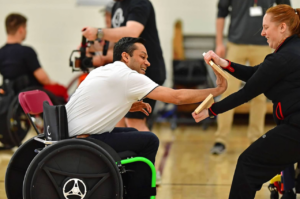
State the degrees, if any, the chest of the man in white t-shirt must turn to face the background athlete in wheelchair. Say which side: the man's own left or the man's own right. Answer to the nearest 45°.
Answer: approximately 135° to the man's own left

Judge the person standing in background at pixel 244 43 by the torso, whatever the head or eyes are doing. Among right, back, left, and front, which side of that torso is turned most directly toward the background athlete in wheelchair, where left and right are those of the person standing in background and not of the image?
right

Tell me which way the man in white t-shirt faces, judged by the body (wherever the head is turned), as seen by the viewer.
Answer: to the viewer's right

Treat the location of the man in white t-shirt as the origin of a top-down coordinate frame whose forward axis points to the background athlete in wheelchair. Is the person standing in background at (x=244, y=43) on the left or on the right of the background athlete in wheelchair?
right

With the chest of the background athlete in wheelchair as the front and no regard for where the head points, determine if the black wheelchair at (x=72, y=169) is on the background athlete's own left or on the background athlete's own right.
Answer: on the background athlete's own right

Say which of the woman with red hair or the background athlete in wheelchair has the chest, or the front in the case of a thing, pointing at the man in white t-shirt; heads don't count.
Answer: the woman with red hair

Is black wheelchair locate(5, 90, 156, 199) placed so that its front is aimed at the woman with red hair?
yes

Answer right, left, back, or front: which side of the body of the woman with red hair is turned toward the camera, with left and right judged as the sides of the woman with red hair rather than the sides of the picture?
left

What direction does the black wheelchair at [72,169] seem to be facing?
to the viewer's right

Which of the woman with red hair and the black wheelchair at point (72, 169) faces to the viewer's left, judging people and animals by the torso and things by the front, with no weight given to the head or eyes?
the woman with red hair

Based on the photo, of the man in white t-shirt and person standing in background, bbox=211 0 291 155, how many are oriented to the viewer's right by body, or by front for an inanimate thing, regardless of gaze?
1

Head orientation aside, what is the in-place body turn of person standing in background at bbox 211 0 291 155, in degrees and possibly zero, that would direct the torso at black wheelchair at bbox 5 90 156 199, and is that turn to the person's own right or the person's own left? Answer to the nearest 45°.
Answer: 0° — they already face it

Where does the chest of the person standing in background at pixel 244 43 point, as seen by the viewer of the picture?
toward the camera

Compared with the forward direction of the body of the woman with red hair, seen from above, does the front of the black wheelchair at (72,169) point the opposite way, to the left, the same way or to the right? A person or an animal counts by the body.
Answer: the opposite way

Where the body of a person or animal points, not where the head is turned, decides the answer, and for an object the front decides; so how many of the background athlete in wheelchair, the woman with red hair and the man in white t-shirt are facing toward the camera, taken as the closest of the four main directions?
0

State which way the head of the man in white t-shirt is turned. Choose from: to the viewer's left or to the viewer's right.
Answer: to the viewer's right

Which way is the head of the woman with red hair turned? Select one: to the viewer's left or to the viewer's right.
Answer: to the viewer's left

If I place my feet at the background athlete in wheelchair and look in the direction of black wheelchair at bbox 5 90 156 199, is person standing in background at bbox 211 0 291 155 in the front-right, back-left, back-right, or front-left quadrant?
front-left
